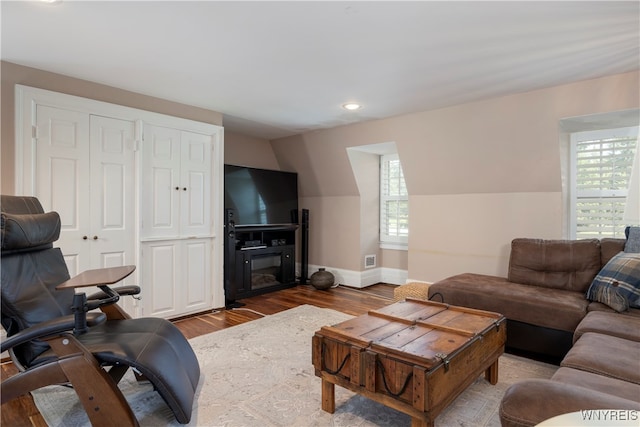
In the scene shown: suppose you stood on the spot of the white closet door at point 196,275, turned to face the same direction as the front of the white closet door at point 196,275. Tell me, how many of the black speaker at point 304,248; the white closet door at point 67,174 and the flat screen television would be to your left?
2

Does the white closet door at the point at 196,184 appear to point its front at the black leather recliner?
no

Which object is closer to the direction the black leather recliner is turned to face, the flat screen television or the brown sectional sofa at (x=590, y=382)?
the brown sectional sofa

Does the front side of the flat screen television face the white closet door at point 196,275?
no

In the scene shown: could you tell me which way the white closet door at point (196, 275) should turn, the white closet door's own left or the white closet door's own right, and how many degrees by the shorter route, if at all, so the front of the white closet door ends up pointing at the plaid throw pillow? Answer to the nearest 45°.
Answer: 0° — it already faces it

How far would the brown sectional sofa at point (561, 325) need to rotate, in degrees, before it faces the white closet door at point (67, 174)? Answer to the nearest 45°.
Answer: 0° — it already faces it

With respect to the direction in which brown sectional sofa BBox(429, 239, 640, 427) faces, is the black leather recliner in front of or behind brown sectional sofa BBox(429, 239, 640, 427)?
in front

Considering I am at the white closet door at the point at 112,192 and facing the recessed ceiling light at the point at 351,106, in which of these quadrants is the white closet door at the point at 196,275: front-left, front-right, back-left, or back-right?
front-left

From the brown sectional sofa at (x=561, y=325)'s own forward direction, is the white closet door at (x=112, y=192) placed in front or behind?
in front

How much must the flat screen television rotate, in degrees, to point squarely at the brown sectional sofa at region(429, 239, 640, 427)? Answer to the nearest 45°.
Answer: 0° — it already faces it

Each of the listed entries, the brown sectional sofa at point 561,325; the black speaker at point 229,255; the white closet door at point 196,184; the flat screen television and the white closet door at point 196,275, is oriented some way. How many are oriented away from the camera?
0

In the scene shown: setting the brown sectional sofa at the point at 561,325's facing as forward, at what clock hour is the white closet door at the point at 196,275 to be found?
The white closet door is roughly at 1 o'clock from the brown sectional sofa.

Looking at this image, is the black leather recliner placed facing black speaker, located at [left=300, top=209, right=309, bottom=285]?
no

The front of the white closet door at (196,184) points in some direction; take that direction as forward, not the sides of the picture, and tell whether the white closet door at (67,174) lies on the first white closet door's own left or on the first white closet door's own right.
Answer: on the first white closet door's own right

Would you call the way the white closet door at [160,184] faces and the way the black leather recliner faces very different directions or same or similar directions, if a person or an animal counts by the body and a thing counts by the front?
same or similar directions

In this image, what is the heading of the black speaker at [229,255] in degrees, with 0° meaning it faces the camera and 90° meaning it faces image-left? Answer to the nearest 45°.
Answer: approximately 315°

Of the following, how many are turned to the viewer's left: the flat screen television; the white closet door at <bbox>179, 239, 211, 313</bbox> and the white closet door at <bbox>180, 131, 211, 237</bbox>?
0
